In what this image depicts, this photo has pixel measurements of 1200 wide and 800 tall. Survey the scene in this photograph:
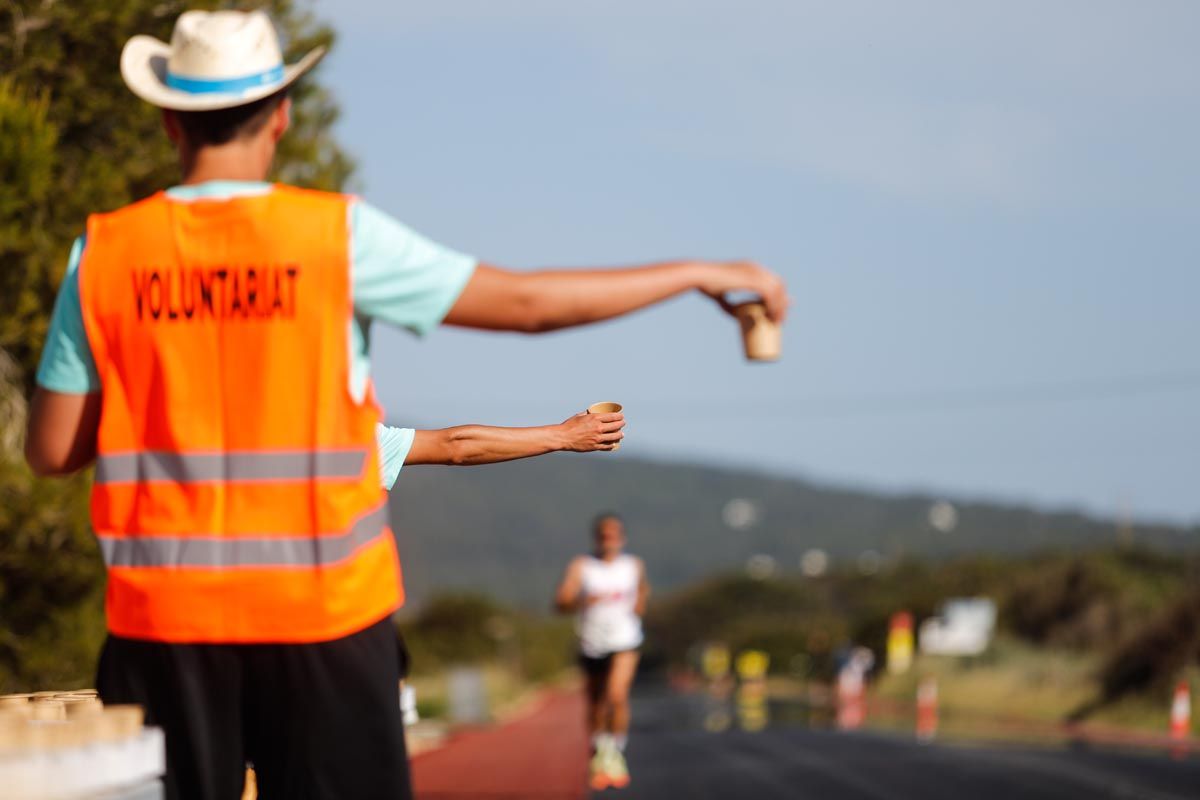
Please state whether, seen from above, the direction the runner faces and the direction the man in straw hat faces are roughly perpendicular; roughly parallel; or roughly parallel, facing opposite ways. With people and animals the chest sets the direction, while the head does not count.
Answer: roughly parallel, facing opposite ways

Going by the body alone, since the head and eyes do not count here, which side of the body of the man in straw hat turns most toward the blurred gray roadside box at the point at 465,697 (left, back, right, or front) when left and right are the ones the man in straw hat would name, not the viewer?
front

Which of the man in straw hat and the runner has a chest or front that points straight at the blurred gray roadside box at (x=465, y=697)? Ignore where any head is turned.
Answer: the man in straw hat

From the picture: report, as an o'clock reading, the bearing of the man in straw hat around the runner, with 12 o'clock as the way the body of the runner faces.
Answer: The man in straw hat is roughly at 12 o'clock from the runner.

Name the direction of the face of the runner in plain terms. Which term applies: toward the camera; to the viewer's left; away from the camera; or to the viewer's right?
toward the camera

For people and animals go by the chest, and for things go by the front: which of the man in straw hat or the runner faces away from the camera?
the man in straw hat

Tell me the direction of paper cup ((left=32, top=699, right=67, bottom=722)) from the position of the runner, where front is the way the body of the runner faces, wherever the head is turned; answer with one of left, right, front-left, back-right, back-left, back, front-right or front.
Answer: front

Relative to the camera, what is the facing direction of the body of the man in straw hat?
away from the camera

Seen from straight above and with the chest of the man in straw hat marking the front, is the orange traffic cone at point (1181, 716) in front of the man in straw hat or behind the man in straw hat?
in front

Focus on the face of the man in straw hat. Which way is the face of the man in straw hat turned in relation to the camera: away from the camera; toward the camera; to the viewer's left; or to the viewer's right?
away from the camera

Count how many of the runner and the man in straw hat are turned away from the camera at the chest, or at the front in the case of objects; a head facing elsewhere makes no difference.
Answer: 1

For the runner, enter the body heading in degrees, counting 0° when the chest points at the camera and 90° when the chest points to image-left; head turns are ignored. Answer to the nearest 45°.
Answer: approximately 0°
